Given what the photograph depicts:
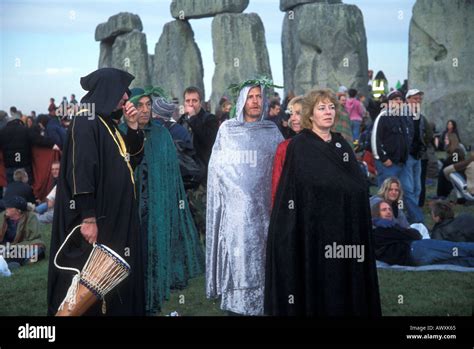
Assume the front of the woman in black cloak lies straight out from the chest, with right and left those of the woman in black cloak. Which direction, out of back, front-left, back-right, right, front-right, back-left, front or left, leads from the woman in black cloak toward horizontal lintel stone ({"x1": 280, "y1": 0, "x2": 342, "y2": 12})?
back-left

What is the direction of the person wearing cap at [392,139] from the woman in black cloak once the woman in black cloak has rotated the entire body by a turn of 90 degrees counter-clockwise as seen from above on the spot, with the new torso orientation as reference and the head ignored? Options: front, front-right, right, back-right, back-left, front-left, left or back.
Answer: front-left

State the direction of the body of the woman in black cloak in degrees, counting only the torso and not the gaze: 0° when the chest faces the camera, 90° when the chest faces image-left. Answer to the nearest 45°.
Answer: approximately 315°

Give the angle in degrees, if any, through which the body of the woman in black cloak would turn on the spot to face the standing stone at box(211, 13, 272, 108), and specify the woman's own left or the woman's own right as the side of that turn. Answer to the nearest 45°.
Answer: approximately 135° to the woman's own left

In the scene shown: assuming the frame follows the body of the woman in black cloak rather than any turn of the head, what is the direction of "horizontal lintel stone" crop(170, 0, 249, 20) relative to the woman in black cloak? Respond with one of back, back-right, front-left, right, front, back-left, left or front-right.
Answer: back-left

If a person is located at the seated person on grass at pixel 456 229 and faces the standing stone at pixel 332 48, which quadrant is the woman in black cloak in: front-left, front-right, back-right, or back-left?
back-left

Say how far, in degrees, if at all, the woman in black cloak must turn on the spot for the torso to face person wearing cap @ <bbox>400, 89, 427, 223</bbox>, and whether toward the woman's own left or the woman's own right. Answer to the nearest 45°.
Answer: approximately 135° to the woman's own left

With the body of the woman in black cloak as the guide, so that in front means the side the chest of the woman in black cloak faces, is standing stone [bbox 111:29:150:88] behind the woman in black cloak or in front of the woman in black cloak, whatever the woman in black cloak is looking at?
behind

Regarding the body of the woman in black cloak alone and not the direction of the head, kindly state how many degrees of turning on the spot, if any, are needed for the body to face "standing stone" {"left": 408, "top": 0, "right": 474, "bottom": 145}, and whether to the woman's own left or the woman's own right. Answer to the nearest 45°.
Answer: approximately 135° to the woman's own left

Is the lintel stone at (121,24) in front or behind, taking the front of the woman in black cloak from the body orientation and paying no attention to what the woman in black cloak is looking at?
behind

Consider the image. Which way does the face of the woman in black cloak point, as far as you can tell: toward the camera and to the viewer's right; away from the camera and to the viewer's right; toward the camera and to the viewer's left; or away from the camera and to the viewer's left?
toward the camera and to the viewer's right
